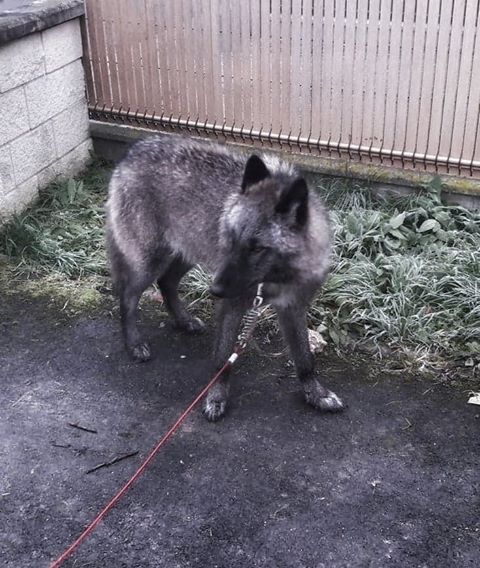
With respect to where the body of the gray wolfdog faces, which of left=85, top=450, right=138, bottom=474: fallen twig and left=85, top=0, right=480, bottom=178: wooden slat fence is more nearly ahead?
the fallen twig

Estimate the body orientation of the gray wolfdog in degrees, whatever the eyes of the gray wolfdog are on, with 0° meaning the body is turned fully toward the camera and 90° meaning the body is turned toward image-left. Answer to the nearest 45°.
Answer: approximately 315°

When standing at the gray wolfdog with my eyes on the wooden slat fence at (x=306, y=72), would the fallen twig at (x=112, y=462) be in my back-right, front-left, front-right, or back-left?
back-left

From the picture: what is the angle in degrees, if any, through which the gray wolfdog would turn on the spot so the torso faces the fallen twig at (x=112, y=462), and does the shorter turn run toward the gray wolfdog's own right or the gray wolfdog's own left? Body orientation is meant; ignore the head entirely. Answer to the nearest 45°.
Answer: approximately 90° to the gray wolfdog's own right

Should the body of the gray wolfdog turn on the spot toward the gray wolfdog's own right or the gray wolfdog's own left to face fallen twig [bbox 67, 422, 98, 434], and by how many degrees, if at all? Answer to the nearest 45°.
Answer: approximately 90° to the gray wolfdog's own right
